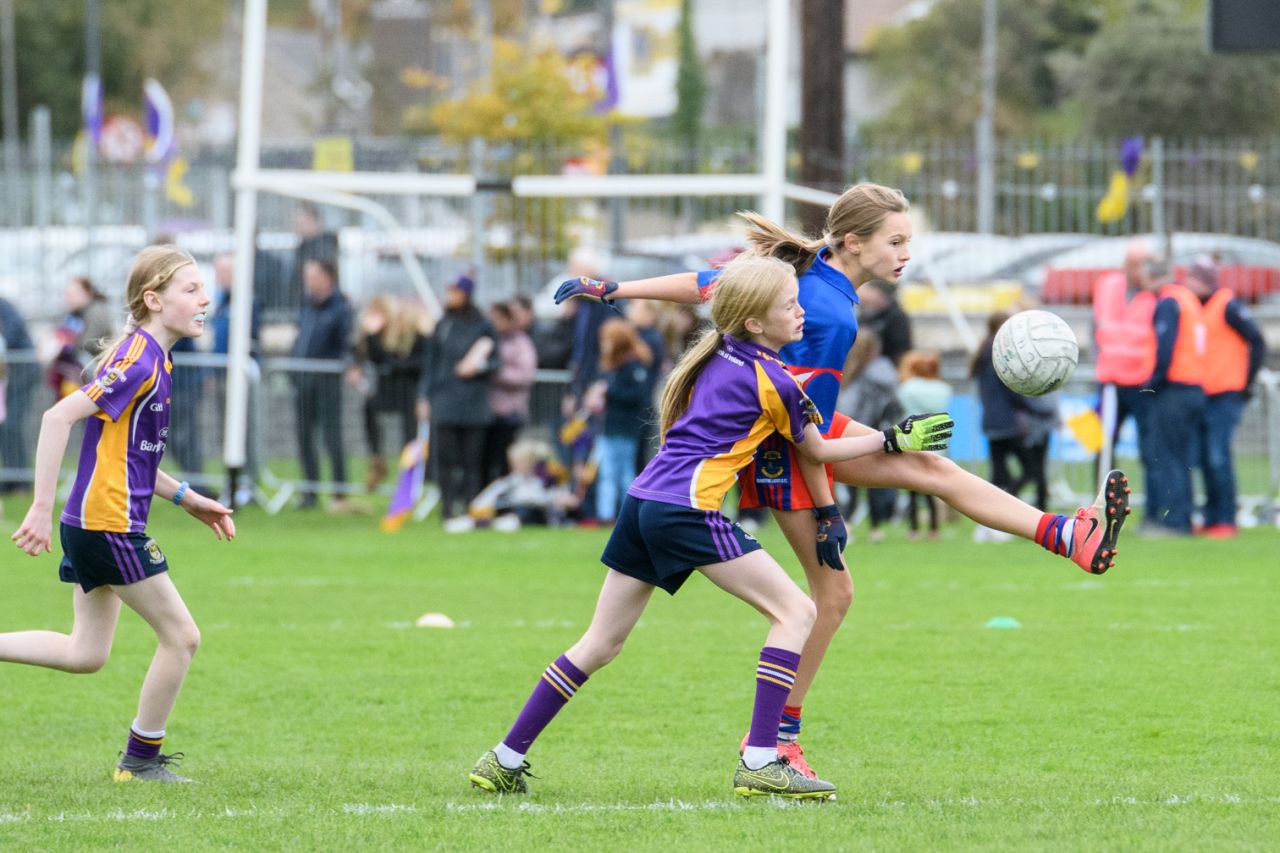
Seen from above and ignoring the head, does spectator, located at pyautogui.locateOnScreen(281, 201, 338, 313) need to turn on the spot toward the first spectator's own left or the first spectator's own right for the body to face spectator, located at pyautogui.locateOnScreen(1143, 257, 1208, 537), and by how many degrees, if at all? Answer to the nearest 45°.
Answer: approximately 90° to the first spectator's own left

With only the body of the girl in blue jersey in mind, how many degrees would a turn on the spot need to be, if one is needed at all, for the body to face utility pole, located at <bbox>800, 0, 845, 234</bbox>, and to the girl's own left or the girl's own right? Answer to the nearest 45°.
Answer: approximately 90° to the girl's own left

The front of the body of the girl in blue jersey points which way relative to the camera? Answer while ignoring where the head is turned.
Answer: to the viewer's right

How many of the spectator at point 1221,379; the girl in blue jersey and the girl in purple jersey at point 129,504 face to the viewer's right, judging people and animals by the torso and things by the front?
2

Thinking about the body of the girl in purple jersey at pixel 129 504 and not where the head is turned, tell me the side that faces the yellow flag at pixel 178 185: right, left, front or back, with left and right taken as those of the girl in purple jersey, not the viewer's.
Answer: left

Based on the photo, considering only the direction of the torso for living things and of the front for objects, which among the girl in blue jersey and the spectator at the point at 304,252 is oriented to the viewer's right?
the girl in blue jersey

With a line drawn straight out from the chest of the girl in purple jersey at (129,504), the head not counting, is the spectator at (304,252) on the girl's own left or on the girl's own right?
on the girl's own left

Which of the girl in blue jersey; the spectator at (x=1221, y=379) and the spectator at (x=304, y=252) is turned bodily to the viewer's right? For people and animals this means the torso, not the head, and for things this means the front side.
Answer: the girl in blue jersey

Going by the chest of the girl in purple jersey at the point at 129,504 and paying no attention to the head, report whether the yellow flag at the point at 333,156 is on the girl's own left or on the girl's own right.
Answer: on the girl's own left

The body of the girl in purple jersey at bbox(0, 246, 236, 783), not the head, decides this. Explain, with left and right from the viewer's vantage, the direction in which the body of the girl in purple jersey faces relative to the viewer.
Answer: facing to the right of the viewer

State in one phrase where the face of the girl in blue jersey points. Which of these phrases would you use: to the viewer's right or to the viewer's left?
to the viewer's right

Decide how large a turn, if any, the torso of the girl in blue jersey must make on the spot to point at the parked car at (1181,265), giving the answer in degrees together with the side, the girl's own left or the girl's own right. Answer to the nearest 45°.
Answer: approximately 90° to the girl's own left
